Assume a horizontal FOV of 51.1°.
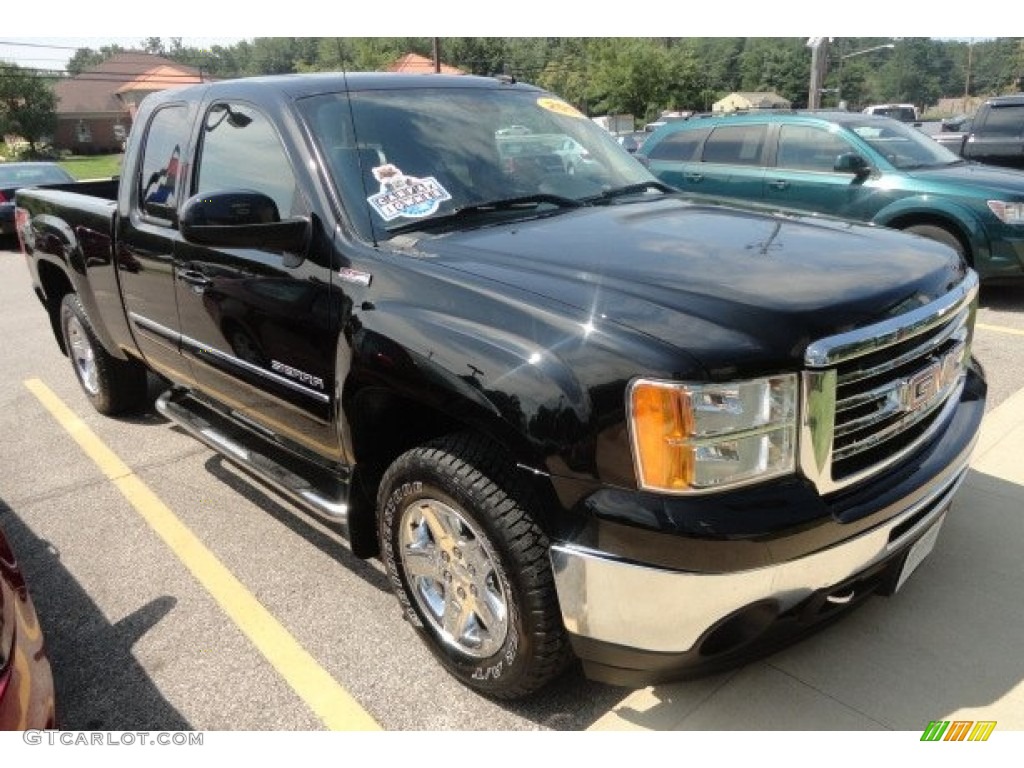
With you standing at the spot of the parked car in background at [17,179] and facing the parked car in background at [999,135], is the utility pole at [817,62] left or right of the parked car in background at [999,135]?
left

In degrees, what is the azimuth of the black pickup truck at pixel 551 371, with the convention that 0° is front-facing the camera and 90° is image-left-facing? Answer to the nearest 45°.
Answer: approximately 315°

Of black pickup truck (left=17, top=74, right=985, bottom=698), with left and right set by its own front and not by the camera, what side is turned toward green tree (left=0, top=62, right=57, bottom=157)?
back

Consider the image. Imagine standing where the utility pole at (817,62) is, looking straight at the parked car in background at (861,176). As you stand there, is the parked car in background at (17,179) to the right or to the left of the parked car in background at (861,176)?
right

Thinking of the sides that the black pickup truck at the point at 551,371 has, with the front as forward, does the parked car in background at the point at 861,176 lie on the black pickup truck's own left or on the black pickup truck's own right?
on the black pickup truck's own left

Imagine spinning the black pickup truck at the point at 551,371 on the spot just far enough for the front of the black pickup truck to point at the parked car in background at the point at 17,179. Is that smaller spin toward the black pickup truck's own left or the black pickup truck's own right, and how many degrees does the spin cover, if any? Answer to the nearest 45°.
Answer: approximately 180°

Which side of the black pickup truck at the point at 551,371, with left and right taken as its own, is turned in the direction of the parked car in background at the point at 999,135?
left
